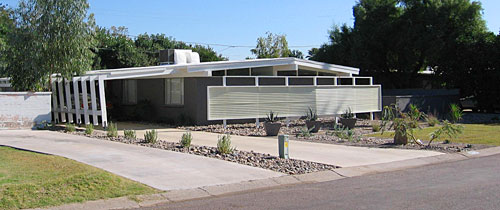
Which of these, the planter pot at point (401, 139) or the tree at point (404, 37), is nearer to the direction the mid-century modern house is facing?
the planter pot

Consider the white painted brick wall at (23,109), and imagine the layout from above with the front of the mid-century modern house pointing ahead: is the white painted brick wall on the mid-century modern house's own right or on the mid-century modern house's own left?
on the mid-century modern house's own right

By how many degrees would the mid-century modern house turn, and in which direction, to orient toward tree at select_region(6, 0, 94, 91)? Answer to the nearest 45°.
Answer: approximately 135° to its right

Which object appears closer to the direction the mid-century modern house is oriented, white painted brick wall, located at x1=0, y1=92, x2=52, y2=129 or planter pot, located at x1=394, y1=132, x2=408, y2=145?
the planter pot

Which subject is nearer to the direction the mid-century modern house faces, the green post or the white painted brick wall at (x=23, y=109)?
the green post

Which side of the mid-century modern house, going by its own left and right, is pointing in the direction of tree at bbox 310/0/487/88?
left

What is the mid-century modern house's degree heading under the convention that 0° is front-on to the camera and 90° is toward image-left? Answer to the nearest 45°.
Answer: approximately 315°
